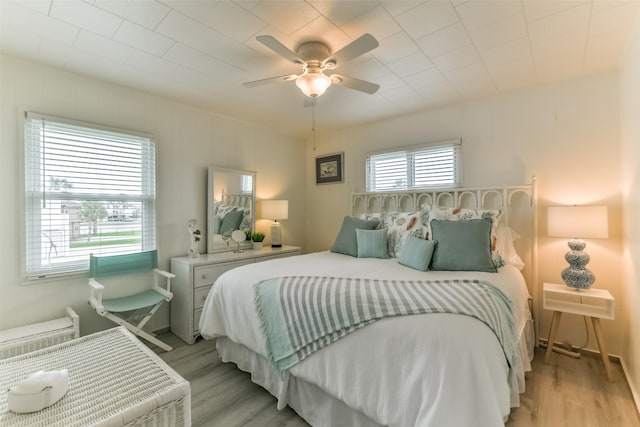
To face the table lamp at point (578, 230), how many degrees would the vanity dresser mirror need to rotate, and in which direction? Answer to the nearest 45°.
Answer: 0° — it already faces it

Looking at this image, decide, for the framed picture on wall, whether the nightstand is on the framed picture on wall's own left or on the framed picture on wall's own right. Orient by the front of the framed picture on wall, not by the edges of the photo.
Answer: on the framed picture on wall's own left

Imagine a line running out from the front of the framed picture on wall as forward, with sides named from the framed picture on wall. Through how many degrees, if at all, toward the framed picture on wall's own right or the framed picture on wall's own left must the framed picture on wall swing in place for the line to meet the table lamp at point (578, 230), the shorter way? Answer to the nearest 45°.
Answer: approximately 90° to the framed picture on wall's own left

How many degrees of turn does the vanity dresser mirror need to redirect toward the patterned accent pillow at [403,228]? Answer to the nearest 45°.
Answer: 0° — it already faces it

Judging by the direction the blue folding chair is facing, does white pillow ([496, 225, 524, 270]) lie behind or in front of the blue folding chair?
in front

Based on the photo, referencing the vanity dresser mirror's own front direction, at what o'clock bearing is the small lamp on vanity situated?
The small lamp on vanity is roughly at 10 o'clock from the vanity dresser mirror.

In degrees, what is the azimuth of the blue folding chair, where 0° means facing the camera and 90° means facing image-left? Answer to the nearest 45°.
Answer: approximately 315°

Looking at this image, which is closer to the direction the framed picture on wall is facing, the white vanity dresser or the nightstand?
the white vanity dresser

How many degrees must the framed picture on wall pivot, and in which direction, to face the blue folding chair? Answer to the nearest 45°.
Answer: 0° — it already faces it

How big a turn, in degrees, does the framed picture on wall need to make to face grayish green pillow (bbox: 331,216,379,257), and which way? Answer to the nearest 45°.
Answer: approximately 45° to its left
